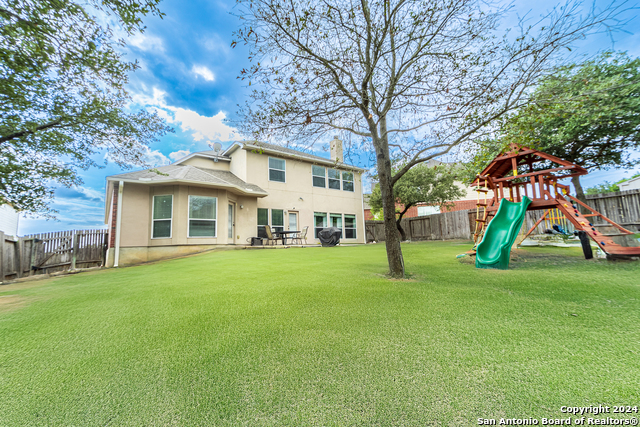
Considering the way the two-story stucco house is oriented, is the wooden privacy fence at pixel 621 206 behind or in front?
behind

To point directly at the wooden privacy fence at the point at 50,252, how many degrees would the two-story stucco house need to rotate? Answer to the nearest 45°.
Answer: approximately 45° to its left

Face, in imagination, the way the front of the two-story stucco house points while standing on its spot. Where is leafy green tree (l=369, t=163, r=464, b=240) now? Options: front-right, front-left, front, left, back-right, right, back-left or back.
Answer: back-right

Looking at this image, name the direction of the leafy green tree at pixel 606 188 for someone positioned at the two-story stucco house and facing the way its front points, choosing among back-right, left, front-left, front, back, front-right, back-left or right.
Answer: back-right

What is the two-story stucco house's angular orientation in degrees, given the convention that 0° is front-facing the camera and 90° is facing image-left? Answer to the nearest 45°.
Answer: approximately 135°
